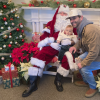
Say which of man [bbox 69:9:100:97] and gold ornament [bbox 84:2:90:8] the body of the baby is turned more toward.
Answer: the man

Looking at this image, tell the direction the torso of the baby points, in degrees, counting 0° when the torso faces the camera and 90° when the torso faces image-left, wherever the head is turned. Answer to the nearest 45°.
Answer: approximately 0°

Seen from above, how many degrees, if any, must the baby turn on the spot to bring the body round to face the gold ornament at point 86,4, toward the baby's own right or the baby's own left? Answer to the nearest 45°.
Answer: approximately 135° to the baby's own left

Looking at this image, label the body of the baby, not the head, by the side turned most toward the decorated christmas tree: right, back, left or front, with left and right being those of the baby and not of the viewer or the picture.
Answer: right
